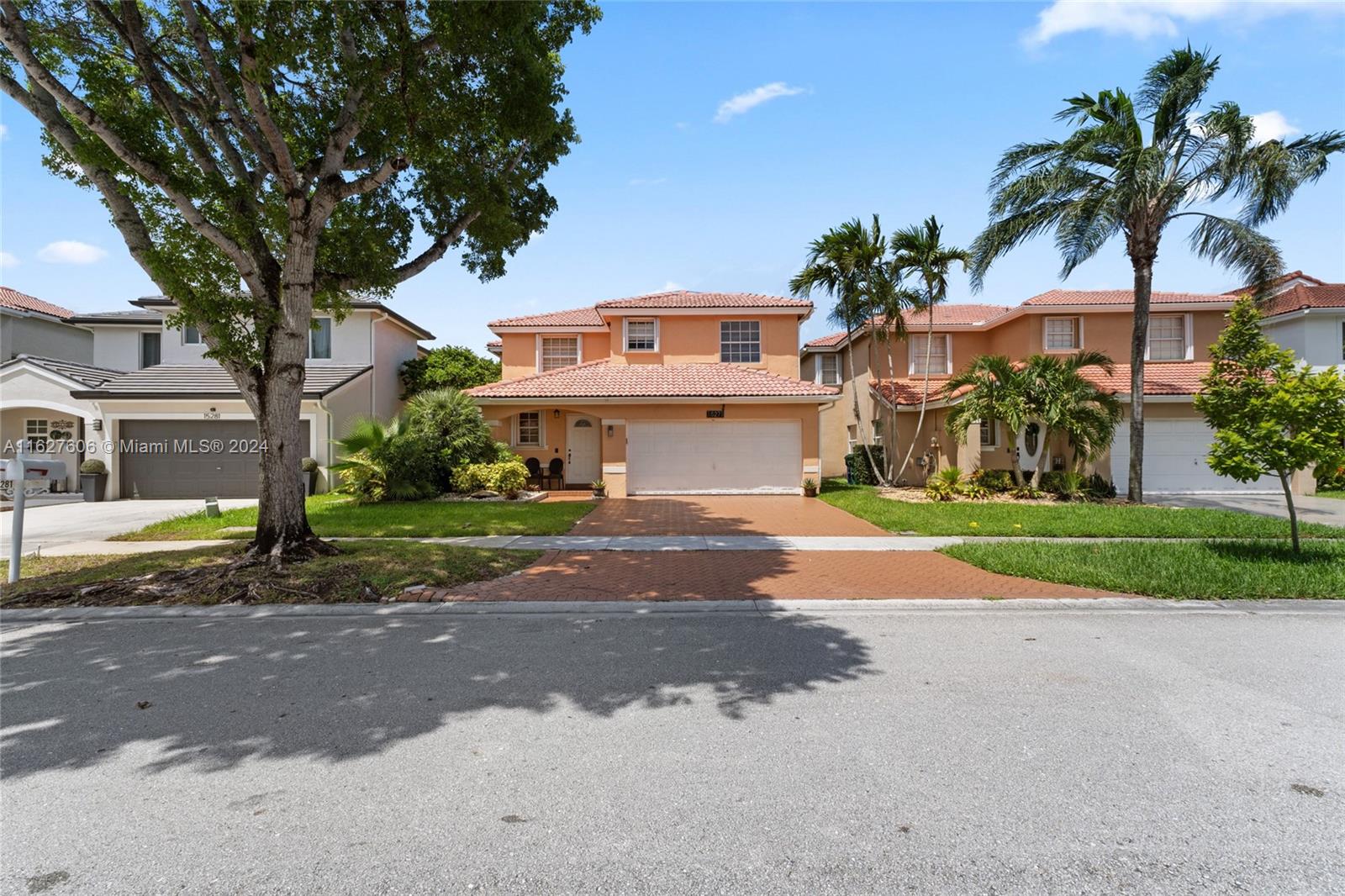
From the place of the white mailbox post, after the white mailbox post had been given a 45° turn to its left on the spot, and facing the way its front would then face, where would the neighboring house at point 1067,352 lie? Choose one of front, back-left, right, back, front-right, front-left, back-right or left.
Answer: left

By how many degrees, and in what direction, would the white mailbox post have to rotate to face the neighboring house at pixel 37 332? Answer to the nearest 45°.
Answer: approximately 135° to its right

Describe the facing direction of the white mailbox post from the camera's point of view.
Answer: facing the viewer and to the left of the viewer

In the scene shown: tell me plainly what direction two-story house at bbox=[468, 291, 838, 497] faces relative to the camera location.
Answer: facing the viewer

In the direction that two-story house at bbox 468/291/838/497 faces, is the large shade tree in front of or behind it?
in front

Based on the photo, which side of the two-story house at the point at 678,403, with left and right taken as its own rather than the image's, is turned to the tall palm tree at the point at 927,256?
left

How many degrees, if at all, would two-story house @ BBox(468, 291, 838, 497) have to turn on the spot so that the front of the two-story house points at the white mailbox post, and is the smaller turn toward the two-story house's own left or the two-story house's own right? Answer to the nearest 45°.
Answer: approximately 45° to the two-story house's own right

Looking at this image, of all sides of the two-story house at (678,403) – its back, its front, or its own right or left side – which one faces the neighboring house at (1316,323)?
left

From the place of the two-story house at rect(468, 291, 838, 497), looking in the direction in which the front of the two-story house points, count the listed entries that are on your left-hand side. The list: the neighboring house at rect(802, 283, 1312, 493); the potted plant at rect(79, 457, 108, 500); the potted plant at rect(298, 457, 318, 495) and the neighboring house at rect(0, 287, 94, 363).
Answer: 1

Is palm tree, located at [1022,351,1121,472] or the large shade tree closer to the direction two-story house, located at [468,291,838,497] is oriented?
the large shade tree

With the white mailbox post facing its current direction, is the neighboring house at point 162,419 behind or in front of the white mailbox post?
behind

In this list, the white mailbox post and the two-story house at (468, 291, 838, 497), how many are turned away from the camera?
0

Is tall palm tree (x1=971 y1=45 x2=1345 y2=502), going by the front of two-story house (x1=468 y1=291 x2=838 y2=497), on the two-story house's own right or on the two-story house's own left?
on the two-story house's own left

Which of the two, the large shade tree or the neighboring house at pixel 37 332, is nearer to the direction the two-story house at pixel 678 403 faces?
the large shade tree
